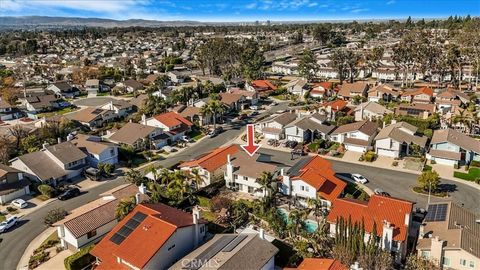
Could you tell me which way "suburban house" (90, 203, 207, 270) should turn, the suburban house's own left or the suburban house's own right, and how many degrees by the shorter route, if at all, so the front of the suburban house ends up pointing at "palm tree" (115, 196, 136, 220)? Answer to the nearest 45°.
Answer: approximately 135° to the suburban house's own right

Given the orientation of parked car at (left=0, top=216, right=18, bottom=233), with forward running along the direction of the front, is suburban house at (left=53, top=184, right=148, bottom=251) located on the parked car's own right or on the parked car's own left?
on the parked car's own left

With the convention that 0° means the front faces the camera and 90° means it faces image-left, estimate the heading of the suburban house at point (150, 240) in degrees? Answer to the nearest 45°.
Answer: approximately 45°

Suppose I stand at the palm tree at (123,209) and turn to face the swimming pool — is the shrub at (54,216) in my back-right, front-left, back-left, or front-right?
back-left
